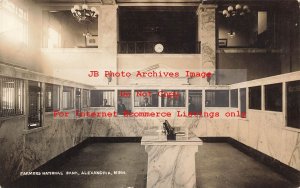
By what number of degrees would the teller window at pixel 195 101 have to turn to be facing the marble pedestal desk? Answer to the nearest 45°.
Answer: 0° — it already faces it

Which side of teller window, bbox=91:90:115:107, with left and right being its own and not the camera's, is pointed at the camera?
front

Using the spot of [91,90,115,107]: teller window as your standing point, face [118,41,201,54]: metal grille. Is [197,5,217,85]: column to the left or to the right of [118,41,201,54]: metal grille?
right

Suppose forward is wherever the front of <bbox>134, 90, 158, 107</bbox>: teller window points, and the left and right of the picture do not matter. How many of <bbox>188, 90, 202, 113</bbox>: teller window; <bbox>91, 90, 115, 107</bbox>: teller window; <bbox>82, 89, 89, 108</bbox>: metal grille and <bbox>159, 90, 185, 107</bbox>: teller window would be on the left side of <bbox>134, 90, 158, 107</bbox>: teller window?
2

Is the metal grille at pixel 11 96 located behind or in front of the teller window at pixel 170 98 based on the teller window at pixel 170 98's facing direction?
in front

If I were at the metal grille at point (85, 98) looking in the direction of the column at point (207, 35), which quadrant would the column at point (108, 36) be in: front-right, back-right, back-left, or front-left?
front-left

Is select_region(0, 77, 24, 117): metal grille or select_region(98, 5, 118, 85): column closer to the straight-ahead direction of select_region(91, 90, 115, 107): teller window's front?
the metal grille

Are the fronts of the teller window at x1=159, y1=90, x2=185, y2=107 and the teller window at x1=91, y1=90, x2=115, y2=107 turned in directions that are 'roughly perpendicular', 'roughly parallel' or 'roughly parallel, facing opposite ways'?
roughly parallel

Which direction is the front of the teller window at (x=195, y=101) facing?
toward the camera

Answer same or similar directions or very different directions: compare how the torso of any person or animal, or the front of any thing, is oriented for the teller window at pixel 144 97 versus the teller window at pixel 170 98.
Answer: same or similar directions

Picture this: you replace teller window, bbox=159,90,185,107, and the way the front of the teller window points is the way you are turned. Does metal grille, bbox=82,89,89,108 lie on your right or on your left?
on your right

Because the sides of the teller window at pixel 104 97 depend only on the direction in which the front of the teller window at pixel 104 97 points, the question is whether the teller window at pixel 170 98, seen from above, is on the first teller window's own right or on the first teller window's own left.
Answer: on the first teller window's own left

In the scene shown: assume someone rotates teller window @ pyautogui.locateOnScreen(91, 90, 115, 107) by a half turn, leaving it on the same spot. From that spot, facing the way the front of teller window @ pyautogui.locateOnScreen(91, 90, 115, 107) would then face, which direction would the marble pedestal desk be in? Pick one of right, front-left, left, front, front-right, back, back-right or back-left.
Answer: back

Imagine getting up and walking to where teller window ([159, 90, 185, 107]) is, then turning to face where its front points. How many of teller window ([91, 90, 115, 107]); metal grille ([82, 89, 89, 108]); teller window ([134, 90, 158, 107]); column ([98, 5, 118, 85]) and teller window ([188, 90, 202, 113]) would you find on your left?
1

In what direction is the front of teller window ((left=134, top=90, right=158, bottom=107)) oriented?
toward the camera

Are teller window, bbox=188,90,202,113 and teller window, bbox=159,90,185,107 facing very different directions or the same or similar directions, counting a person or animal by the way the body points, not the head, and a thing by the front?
same or similar directions

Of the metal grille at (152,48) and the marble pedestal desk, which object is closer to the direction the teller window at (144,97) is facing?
the marble pedestal desk

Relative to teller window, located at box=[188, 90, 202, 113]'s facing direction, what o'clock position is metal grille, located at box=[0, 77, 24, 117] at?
The metal grille is roughly at 1 o'clock from the teller window.

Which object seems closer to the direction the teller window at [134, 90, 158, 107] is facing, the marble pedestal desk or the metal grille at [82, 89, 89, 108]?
the marble pedestal desk
